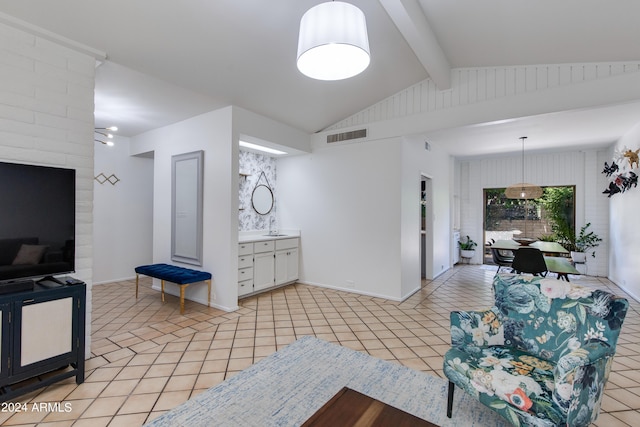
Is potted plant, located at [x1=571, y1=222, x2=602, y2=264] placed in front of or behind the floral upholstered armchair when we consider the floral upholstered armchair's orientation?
behind

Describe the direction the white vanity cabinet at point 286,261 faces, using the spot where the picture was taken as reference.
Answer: facing the viewer and to the right of the viewer

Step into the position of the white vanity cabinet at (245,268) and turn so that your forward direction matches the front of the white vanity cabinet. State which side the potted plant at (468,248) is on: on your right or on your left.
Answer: on your left

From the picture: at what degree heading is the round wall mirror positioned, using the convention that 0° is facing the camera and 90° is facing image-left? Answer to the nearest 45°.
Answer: approximately 315°

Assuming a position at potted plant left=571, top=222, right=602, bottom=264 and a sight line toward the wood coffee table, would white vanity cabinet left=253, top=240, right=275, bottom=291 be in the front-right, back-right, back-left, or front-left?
front-right

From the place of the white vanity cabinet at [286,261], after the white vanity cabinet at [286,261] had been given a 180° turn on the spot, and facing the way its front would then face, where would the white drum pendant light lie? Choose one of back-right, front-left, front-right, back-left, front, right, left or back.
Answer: back-left

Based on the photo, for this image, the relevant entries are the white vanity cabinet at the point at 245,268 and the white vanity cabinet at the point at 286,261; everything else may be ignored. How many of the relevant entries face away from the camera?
0

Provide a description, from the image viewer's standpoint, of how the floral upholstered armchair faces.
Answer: facing the viewer and to the left of the viewer

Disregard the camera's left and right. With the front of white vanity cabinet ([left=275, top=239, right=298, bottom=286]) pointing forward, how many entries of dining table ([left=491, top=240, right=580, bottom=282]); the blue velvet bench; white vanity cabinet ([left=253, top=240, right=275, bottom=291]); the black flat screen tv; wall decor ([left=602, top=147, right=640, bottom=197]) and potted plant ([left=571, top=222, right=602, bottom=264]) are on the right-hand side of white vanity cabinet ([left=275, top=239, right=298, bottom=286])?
3

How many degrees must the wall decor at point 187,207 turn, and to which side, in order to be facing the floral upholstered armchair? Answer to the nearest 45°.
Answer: approximately 90° to its left

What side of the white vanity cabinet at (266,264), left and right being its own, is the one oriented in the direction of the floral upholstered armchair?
front

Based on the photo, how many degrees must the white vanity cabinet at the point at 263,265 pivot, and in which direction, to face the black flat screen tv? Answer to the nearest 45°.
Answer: approximately 90° to its right

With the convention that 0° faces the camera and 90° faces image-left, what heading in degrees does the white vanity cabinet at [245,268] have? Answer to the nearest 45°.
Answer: approximately 315°

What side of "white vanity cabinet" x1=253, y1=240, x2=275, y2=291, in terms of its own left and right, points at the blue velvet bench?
right
